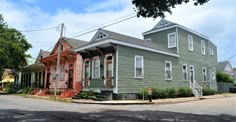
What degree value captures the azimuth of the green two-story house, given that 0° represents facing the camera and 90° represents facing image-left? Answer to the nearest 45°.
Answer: approximately 45°

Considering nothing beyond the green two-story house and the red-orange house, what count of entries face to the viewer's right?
0

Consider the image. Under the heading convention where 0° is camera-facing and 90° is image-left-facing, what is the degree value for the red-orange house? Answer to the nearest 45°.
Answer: approximately 45°

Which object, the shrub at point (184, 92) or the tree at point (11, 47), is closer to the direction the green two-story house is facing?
the tree
